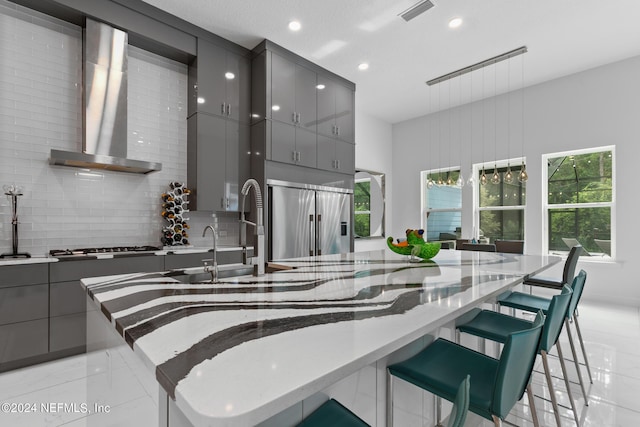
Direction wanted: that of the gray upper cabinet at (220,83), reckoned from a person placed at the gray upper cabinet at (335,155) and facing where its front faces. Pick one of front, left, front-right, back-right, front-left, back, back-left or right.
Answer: right

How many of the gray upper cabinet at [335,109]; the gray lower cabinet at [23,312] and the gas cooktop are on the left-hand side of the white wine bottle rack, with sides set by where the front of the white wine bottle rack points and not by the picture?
1

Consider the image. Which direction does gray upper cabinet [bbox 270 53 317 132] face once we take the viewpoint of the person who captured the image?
facing the viewer and to the right of the viewer

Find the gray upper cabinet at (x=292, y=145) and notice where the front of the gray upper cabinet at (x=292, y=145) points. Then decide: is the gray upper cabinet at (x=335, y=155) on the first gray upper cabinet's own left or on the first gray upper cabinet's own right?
on the first gray upper cabinet's own left

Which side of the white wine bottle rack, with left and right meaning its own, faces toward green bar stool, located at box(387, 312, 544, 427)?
front

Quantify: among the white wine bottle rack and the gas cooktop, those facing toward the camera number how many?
2

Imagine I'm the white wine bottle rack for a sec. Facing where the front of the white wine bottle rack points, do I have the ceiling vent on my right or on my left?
on my left

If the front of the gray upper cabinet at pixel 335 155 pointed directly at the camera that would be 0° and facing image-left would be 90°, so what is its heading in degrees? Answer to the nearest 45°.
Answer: approximately 315°

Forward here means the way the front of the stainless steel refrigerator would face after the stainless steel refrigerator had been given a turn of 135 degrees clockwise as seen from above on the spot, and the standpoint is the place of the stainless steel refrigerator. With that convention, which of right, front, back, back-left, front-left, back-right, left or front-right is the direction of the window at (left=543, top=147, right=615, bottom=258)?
back

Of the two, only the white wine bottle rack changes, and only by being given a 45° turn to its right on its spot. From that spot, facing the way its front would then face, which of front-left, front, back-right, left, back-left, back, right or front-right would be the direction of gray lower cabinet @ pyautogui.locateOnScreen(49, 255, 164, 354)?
front

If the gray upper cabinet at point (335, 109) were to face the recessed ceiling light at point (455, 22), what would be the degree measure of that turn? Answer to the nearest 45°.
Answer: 0° — it already faces it

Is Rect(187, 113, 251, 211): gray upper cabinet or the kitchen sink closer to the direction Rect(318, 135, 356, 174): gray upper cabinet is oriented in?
the kitchen sink

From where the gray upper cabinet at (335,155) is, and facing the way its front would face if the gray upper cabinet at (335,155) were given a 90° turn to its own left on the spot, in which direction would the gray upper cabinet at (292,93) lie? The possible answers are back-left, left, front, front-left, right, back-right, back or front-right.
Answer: back

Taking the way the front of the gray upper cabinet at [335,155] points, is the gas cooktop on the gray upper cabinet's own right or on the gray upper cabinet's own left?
on the gray upper cabinet's own right
